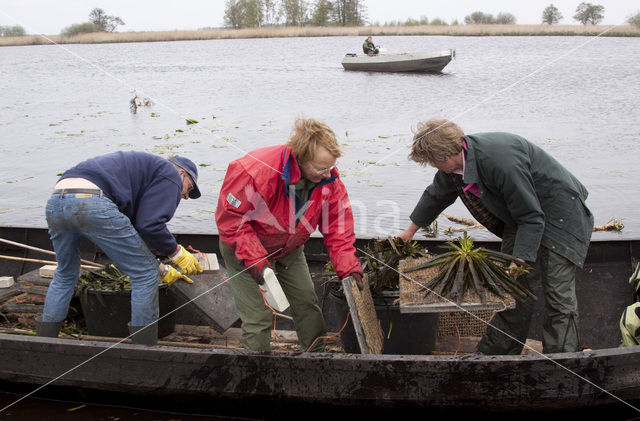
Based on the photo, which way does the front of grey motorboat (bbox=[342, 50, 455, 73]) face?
to the viewer's right

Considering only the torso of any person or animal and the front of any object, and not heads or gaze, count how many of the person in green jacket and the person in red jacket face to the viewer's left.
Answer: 1

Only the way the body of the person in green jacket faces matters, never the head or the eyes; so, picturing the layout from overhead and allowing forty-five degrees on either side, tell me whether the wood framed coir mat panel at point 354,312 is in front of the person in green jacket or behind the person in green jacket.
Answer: in front

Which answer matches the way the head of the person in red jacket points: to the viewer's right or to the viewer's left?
to the viewer's right

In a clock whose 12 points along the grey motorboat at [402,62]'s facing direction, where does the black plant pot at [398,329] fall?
The black plant pot is roughly at 3 o'clock from the grey motorboat.

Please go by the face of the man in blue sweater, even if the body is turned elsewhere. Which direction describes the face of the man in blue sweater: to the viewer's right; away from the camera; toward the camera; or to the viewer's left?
to the viewer's right

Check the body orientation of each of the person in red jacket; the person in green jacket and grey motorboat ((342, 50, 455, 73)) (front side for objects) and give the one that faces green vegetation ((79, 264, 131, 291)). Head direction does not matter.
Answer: the person in green jacket

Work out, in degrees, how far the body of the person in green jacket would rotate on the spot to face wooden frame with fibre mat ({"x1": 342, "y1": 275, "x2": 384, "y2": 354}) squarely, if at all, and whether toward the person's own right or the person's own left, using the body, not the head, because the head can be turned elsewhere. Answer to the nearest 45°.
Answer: approximately 45° to the person's own left

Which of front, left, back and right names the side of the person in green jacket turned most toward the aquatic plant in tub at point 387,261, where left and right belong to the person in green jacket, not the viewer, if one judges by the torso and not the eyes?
front

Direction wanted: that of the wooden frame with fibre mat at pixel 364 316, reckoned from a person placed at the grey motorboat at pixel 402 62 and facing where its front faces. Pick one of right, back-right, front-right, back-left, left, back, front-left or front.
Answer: right

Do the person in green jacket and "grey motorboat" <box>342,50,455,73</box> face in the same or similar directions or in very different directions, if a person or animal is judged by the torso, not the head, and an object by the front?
very different directions

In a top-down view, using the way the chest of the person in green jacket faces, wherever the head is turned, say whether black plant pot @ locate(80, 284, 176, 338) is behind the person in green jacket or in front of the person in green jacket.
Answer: in front

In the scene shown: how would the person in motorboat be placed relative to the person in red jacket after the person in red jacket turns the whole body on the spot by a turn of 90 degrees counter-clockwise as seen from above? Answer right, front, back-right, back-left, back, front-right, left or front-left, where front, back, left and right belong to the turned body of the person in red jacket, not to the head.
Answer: front-left

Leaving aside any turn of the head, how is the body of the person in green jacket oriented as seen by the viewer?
to the viewer's left

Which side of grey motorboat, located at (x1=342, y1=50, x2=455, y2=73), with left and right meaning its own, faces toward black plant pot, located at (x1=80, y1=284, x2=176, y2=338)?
right
